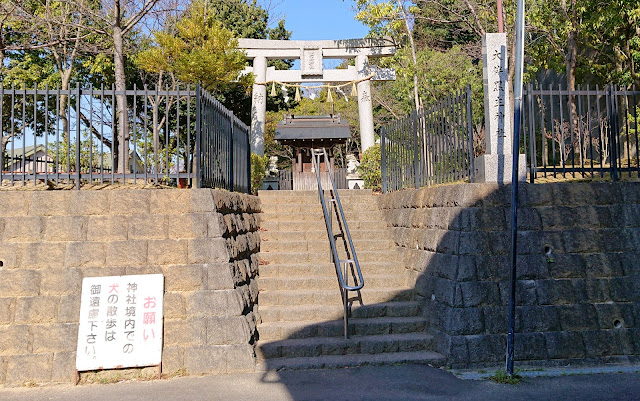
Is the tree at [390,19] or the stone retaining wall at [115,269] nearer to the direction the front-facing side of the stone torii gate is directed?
the stone retaining wall

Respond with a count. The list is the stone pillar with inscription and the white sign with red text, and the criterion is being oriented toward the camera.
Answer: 2

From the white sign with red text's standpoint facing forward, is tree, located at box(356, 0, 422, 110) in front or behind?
behind

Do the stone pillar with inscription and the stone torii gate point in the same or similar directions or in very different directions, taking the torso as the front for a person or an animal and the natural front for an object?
same or similar directions

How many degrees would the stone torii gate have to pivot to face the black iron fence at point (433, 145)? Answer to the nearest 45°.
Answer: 0° — it already faces it

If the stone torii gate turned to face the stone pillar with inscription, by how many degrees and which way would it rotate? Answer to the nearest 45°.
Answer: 0° — it already faces it

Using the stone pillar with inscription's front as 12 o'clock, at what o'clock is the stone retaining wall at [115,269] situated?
The stone retaining wall is roughly at 2 o'clock from the stone pillar with inscription.

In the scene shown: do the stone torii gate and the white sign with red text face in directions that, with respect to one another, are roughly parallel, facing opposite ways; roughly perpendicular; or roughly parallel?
roughly parallel

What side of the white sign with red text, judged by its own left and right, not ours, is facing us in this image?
front

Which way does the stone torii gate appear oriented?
toward the camera

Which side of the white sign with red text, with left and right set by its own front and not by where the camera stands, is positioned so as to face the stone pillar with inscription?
left

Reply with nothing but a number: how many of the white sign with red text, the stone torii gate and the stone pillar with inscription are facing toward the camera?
3

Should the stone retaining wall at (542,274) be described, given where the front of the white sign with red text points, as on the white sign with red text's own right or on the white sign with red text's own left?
on the white sign with red text's own left

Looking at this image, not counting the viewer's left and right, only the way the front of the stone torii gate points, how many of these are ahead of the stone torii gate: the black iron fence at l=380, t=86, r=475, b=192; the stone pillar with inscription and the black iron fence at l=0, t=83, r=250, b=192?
3

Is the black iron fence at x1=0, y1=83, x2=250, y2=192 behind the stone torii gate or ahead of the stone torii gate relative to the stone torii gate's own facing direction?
ahead

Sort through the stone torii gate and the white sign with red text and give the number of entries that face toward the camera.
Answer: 2

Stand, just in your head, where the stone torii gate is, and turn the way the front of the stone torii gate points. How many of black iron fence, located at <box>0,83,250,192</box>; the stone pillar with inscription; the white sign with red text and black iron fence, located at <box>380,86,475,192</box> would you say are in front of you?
4

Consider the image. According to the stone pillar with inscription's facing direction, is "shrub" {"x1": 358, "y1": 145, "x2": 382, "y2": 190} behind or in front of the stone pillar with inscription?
behind

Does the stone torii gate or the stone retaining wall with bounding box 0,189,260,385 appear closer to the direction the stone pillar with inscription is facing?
the stone retaining wall

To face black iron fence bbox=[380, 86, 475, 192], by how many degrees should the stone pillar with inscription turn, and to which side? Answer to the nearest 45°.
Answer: approximately 135° to its right
